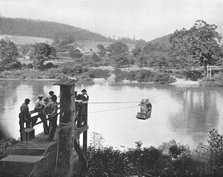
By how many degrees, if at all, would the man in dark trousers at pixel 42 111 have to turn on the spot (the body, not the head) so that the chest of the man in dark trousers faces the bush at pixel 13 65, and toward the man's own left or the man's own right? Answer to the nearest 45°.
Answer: approximately 90° to the man's own right

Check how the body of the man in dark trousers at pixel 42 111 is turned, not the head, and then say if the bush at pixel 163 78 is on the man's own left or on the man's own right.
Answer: on the man's own left
